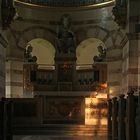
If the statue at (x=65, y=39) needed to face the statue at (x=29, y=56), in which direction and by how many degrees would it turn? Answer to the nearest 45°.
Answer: approximately 90° to its right

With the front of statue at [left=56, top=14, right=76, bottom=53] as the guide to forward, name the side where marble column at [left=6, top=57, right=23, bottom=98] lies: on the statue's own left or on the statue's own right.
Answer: on the statue's own right

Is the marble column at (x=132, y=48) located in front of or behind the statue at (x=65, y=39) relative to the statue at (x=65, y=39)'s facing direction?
in front

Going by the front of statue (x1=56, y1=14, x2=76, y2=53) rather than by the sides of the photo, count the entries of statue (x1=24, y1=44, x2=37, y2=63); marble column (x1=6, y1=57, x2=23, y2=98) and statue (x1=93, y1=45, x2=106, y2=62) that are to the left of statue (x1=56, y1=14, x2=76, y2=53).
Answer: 1

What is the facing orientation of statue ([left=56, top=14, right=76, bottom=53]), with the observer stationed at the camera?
facing the viewer

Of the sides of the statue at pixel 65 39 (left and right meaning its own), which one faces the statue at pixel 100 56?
left
